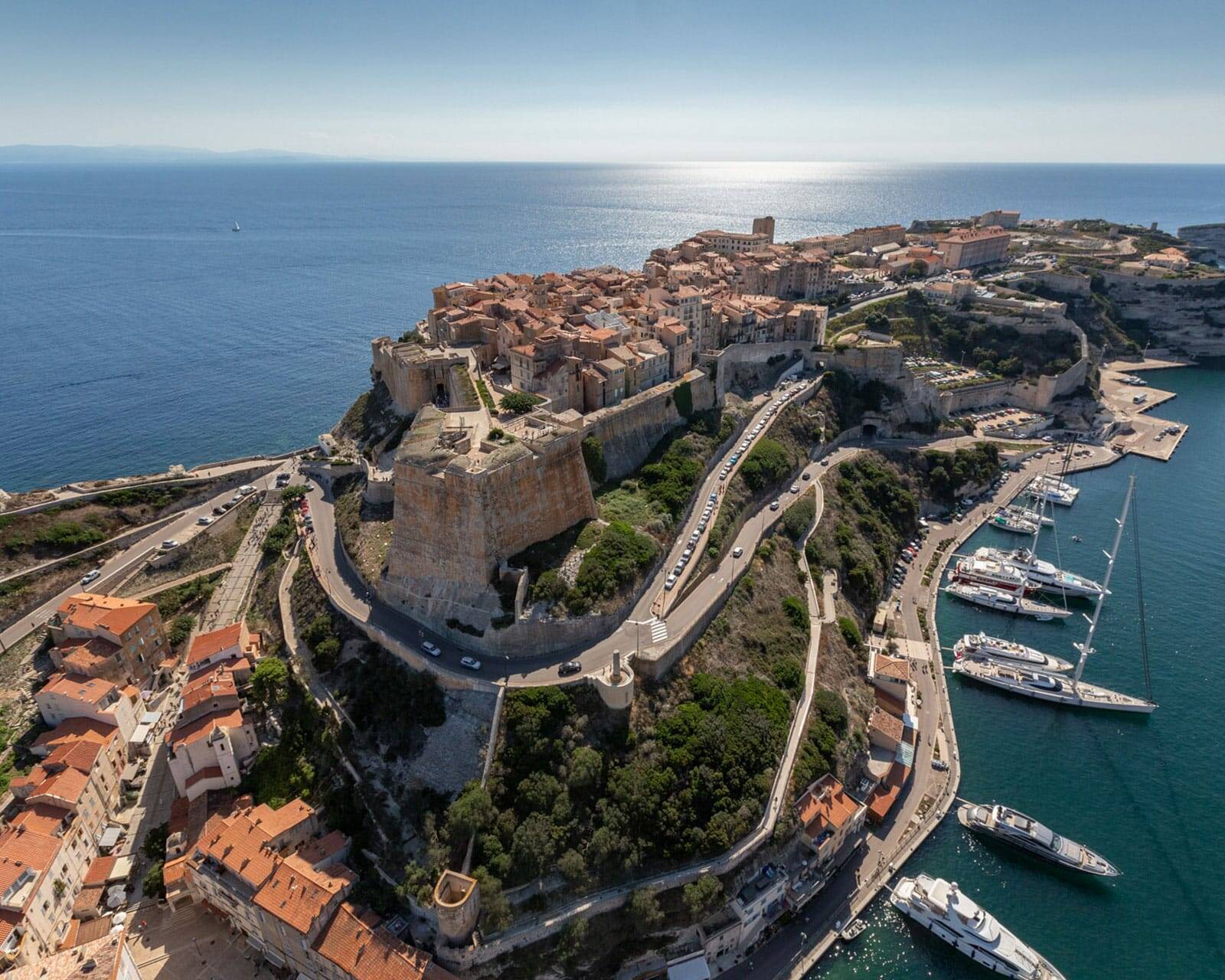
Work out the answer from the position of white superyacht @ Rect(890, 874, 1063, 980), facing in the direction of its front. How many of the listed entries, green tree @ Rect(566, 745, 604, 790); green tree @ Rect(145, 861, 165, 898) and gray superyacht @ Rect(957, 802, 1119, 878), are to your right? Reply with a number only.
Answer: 2

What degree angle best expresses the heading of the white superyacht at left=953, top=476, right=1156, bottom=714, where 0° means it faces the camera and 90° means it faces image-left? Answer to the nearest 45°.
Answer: approximately 270°

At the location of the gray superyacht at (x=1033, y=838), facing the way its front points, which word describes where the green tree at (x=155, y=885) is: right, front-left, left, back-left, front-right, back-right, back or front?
right

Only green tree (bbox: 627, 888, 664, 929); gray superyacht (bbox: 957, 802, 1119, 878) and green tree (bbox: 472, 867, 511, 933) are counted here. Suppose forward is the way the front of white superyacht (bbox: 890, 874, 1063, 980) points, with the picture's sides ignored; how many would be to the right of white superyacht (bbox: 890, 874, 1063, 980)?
2

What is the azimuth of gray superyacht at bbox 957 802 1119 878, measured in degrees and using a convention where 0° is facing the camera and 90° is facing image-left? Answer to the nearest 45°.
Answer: approximately 315°

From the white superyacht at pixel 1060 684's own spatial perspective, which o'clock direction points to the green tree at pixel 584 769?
The green tree is roughly at 4 o'clock from the white superyacht.

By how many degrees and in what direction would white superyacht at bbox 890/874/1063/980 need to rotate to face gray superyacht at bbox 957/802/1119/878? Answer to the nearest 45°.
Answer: approximately 135° to its left

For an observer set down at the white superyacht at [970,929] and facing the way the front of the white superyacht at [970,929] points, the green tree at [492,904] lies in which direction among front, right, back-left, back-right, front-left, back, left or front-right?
right

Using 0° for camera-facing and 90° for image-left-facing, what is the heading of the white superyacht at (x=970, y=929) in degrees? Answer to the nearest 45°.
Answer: approximately 315°
